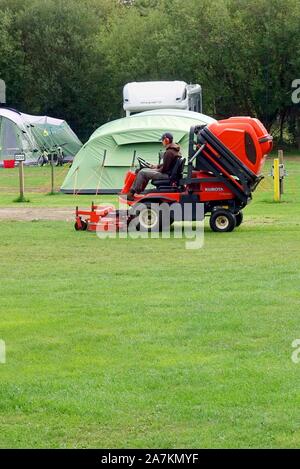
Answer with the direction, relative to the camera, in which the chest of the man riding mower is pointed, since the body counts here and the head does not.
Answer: to the viewer's left

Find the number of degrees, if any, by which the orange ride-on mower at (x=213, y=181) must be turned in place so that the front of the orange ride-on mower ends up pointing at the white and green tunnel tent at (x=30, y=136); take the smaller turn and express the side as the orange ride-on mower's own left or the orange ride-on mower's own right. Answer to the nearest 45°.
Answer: approximately 90° to the orange ride-on mower's own right

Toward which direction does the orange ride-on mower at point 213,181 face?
to the viewer's left

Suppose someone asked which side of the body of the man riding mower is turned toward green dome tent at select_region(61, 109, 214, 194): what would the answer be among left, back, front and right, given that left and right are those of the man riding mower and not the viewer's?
right

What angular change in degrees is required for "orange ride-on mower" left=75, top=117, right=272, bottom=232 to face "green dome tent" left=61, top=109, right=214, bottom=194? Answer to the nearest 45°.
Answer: approximately 90° to its right

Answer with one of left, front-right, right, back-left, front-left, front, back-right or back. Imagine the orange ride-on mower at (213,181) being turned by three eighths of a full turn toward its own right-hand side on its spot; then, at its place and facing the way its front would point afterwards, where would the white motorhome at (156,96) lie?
front-left

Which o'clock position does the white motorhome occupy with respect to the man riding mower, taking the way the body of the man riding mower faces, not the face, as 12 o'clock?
The white motorhome is roughly at 3 o'clock from the man riding mower.
